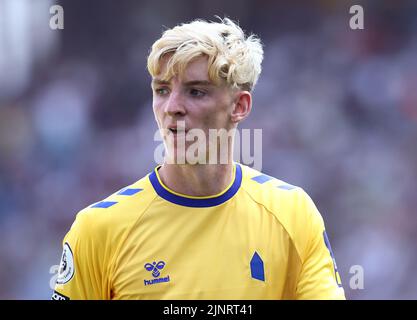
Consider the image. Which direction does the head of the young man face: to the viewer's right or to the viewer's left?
to the viewer's left

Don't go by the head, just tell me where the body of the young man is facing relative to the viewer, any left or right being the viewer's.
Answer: facing the viewer
